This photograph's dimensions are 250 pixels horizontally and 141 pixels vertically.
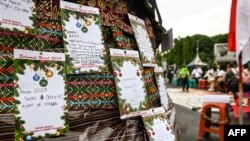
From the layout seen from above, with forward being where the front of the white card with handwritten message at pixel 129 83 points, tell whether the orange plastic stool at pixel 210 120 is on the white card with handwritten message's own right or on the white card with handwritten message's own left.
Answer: on the white card with handwritten message's own left

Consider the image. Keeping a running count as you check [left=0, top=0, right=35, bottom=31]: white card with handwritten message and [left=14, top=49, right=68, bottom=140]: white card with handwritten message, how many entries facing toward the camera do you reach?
2

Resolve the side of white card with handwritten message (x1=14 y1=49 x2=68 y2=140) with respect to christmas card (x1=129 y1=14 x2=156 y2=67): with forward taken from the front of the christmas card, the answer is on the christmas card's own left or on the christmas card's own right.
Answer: on the christmas card's own right

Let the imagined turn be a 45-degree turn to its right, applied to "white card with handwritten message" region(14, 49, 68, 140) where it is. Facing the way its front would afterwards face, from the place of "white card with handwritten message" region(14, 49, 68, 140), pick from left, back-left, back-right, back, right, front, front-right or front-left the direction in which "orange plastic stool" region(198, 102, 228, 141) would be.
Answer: back

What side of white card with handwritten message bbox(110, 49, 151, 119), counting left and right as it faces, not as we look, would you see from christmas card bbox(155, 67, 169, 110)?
left

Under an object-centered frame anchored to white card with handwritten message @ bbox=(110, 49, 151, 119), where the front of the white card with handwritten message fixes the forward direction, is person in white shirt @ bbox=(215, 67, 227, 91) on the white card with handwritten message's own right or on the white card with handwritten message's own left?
on the white card with handwritten message's own left
